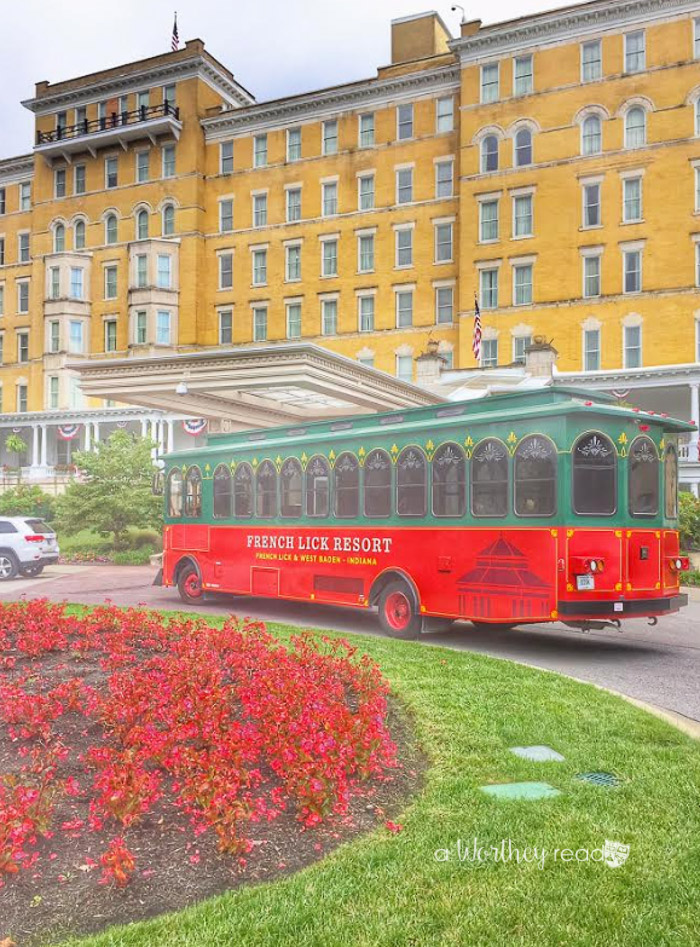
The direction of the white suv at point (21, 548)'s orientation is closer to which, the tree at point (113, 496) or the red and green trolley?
the tree

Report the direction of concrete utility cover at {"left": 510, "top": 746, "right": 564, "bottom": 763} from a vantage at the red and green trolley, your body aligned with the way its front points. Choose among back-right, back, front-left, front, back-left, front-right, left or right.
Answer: back-left

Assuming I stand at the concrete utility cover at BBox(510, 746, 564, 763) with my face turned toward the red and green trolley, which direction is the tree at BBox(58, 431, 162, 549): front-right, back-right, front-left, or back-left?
front-left

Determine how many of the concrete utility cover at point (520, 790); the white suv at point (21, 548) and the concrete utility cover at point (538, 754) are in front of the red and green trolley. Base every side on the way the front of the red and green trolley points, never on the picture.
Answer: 1

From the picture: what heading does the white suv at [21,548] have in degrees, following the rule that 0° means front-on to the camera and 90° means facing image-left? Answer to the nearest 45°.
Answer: approximately 135°

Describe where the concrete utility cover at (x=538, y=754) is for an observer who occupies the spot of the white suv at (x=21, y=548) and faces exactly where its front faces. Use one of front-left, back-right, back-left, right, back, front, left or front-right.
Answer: back-left

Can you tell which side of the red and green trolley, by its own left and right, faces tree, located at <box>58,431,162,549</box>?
front

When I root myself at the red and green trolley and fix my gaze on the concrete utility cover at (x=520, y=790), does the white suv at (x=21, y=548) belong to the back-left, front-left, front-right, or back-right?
back-right

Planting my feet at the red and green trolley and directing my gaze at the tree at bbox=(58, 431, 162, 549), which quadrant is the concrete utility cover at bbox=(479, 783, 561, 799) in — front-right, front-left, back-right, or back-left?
back-left

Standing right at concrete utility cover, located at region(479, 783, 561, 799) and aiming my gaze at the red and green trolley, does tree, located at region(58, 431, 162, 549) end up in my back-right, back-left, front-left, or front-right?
front-left

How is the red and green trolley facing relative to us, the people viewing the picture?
facing away from the viewer and to the left of the viewer

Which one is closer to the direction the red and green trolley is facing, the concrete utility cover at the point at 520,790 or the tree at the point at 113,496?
the tree

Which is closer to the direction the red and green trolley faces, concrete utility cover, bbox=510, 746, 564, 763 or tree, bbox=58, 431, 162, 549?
the tree
